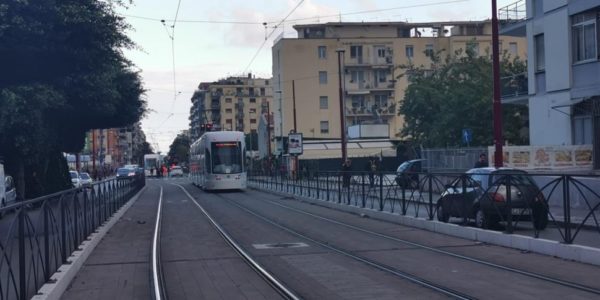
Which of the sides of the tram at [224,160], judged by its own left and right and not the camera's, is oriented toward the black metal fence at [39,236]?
front

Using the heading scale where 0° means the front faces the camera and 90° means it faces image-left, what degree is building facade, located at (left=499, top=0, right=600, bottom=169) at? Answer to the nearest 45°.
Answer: approximately 45°

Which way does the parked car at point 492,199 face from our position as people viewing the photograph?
facing away from the viewer and to the left of the viewer

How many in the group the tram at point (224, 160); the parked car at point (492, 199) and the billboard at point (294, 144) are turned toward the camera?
2

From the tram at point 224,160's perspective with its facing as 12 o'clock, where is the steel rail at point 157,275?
The steel rail is roughly at 12 o'clock from the tram.

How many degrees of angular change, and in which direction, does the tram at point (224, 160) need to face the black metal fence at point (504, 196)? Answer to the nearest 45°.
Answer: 0° — it already faces it
